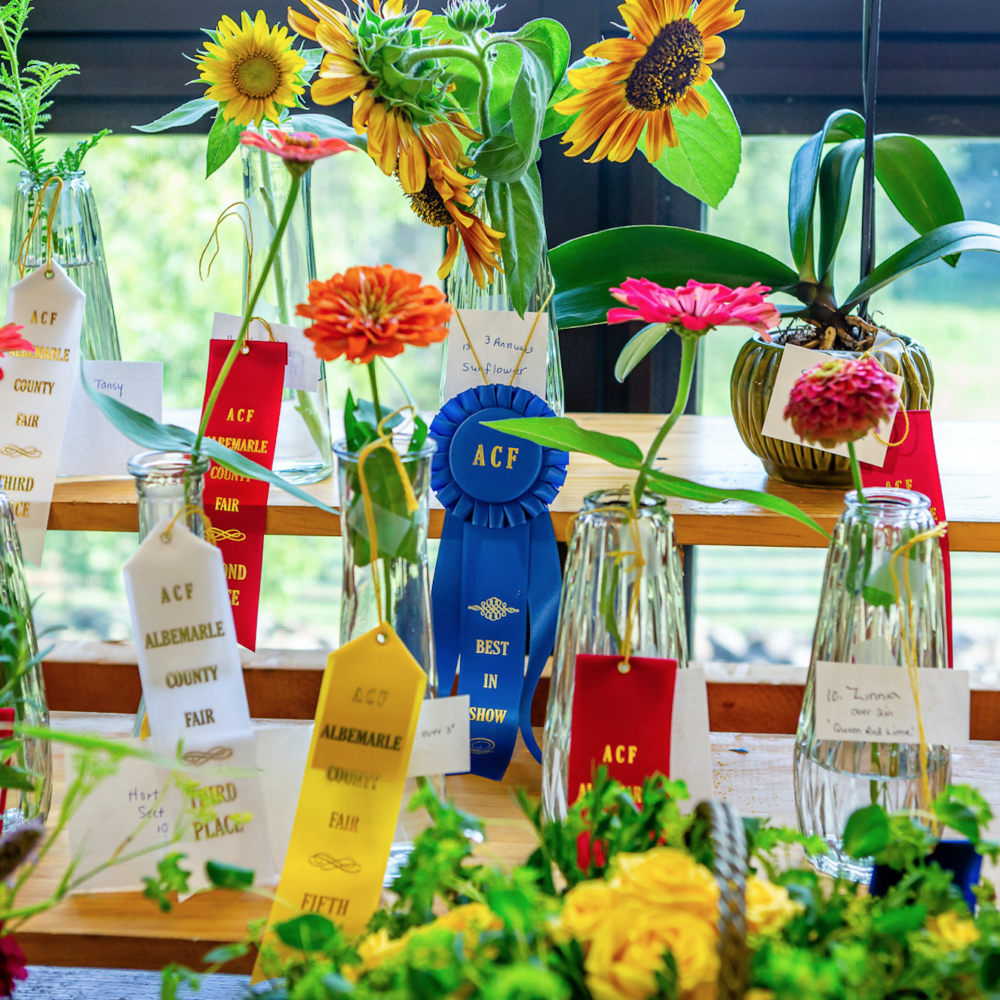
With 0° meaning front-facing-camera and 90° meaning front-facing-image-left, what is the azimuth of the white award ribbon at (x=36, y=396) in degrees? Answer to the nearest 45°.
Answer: approximately 0°

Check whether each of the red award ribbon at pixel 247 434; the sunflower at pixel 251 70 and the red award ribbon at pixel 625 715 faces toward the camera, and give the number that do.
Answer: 3

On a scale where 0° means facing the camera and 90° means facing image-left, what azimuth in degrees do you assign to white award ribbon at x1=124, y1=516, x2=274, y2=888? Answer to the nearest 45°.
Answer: approximately 0°
